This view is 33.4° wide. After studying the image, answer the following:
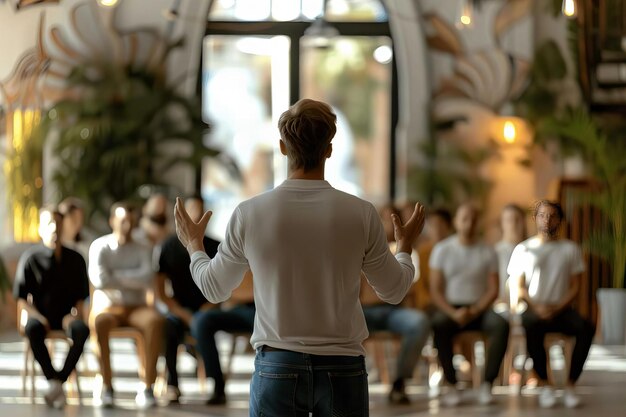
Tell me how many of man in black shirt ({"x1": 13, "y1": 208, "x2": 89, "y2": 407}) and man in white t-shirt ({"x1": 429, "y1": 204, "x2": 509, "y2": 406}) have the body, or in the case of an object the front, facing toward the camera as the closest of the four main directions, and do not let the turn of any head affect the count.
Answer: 2

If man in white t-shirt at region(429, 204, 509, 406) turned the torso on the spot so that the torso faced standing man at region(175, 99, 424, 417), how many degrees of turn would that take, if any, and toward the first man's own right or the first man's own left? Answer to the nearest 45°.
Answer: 0° — they already face them

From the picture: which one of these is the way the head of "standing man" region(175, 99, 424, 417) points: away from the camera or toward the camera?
away from the camera

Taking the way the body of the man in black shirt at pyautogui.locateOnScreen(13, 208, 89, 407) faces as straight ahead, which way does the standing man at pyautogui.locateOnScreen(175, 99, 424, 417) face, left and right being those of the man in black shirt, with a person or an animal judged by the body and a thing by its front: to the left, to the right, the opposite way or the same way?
the opposite way

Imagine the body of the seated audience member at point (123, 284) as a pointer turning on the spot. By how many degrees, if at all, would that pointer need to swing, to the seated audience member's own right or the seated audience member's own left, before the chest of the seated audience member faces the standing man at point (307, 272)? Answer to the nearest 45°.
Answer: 0° — they already face them

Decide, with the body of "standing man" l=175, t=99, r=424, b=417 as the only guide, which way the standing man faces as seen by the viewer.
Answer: away from the camera

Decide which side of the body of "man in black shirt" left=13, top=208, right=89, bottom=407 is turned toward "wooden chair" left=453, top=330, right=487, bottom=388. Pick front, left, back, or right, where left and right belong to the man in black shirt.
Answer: left

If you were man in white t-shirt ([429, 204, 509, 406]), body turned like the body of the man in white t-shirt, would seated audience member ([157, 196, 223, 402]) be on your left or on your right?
on your right

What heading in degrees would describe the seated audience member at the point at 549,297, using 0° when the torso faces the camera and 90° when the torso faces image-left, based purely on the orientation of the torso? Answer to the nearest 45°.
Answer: approximately 0°

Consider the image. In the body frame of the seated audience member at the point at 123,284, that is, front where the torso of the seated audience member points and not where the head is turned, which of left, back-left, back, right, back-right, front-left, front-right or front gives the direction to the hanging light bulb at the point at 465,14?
back-left

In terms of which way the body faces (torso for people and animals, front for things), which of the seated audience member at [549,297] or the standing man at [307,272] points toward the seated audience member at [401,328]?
the standing man

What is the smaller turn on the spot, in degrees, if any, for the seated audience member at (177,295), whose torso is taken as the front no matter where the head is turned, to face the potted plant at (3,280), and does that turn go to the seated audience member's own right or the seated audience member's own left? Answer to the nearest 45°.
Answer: approximately 135° to the seated audience member's own right

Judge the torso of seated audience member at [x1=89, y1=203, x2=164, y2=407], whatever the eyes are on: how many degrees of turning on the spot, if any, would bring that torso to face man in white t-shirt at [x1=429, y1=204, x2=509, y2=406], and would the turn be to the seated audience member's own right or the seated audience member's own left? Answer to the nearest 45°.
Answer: approximately 90° to the seated audience member's own left
